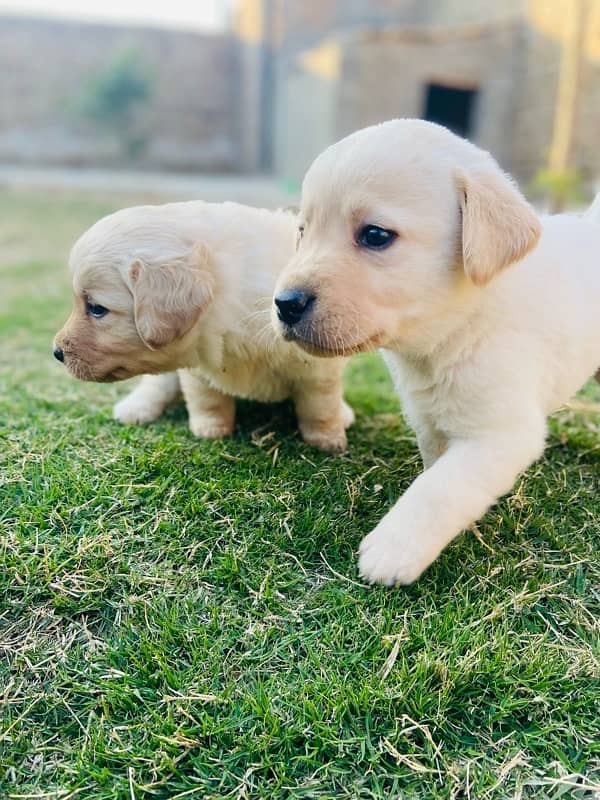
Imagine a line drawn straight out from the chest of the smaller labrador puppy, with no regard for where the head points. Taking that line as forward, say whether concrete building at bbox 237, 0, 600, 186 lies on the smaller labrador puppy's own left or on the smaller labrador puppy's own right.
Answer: on the smaller labrador puppy's own right

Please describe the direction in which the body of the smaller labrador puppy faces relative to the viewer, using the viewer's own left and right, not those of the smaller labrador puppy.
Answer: facing to the left of the viewer
